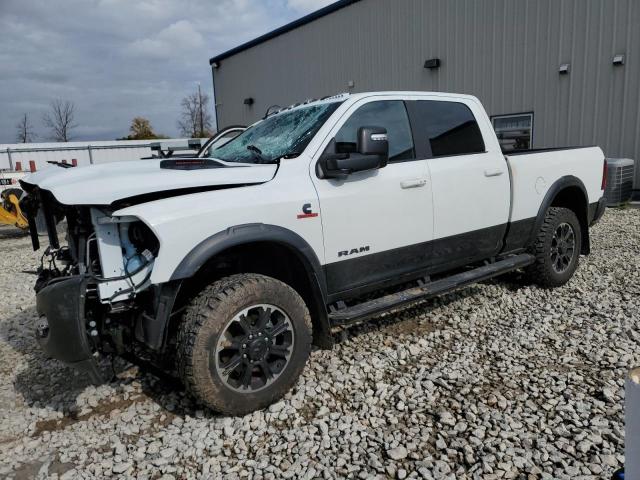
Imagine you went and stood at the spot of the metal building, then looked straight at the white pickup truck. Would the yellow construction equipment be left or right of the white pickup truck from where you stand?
right

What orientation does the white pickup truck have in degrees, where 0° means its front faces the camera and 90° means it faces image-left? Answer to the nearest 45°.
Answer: approximately 45°

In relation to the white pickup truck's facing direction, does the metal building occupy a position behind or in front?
behind

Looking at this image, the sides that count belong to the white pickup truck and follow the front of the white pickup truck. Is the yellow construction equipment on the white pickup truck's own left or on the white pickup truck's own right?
on the white pickup truck's own right
